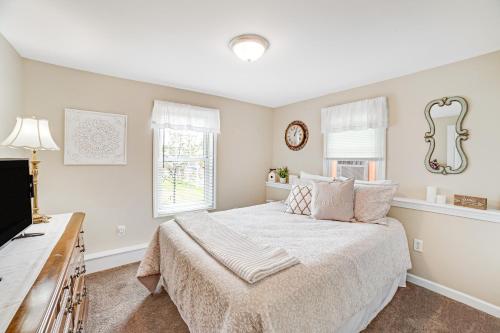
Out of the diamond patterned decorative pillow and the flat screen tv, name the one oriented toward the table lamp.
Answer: the diamond patterned decorative pillow

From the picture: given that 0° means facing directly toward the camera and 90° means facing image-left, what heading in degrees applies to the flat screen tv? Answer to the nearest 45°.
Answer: approximately 315°

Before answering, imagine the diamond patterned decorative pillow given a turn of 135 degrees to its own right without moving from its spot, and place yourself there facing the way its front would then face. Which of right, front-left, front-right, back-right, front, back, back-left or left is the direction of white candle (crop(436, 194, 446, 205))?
right

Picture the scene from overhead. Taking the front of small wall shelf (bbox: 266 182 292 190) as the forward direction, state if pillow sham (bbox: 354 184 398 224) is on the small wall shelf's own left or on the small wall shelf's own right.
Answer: on the small wall shelf's own left

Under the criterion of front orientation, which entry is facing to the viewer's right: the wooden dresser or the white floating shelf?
the wooden dresser

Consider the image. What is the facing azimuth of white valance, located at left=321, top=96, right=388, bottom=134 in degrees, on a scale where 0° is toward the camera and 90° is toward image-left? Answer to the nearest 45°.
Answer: approximately 45°

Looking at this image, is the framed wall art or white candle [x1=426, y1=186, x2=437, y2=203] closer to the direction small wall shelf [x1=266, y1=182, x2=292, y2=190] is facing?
the framed wall art

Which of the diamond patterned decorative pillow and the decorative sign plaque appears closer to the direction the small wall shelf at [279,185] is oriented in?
the diamond patterned decorative pillow
